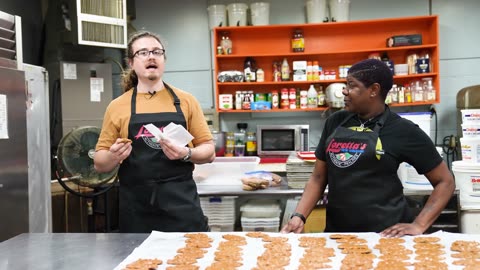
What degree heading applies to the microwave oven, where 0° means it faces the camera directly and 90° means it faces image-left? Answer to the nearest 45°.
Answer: approximately 0°

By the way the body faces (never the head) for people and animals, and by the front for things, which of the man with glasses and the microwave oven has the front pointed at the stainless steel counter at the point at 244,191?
the microwave oven

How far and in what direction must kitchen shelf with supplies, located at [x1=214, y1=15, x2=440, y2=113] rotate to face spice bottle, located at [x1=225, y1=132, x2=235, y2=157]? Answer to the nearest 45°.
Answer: approximately 90° to its right

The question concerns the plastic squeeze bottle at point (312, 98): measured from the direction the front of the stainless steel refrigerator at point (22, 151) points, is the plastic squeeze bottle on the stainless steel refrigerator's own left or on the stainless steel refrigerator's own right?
on the stainless steel refrigerator's own left

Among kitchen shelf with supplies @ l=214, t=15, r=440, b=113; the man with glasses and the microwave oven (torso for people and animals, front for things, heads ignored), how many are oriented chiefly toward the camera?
3

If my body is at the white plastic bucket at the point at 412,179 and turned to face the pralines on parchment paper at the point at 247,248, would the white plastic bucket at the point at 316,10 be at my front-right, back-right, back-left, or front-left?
back-right

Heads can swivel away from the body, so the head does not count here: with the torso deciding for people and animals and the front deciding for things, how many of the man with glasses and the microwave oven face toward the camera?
2

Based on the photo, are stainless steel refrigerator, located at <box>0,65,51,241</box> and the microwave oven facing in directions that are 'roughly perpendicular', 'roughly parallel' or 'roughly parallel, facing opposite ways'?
roughly perpendicular

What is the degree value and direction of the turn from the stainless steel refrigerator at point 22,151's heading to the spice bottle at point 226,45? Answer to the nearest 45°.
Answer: approximately 90° to its left

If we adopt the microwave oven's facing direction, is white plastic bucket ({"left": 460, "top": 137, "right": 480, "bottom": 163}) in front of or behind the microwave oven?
in front
